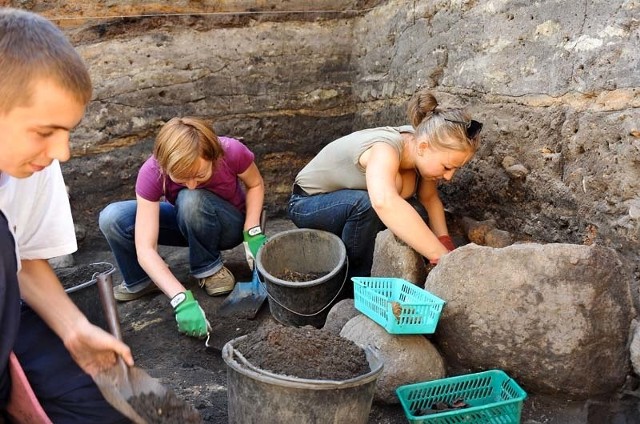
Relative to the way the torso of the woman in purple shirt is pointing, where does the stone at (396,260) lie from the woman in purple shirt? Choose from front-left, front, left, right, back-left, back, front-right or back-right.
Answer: front-left

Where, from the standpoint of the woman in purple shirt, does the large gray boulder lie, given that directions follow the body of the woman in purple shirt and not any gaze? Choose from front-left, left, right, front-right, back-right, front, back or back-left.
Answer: front-left

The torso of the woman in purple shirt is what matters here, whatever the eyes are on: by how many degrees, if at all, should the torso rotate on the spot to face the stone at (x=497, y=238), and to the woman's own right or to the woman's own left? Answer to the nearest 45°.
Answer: approximately 45° to the woman's own left

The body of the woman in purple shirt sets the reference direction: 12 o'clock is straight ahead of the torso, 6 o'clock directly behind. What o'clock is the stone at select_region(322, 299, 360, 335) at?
The stone is roughly at 11 o'clock from the woman in purple shirt.

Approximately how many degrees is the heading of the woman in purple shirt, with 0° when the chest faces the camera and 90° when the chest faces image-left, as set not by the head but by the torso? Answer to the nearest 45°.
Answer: approximately 0°

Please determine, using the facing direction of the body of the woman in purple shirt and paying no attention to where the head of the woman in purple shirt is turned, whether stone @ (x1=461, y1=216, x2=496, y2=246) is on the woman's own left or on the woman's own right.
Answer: on the woman's own left

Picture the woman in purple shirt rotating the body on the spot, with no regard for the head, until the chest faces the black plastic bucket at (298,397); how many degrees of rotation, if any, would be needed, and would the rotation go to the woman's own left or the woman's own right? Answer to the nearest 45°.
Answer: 0° — they already face it

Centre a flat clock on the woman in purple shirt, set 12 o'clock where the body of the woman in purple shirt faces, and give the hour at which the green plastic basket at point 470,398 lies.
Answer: The green plastic basket is roughly at 11 o'clock from the woman in purple shirt.

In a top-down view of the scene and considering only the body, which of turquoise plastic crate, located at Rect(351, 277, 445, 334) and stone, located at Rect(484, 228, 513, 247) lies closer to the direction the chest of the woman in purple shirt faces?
the turquoise plastic crate
